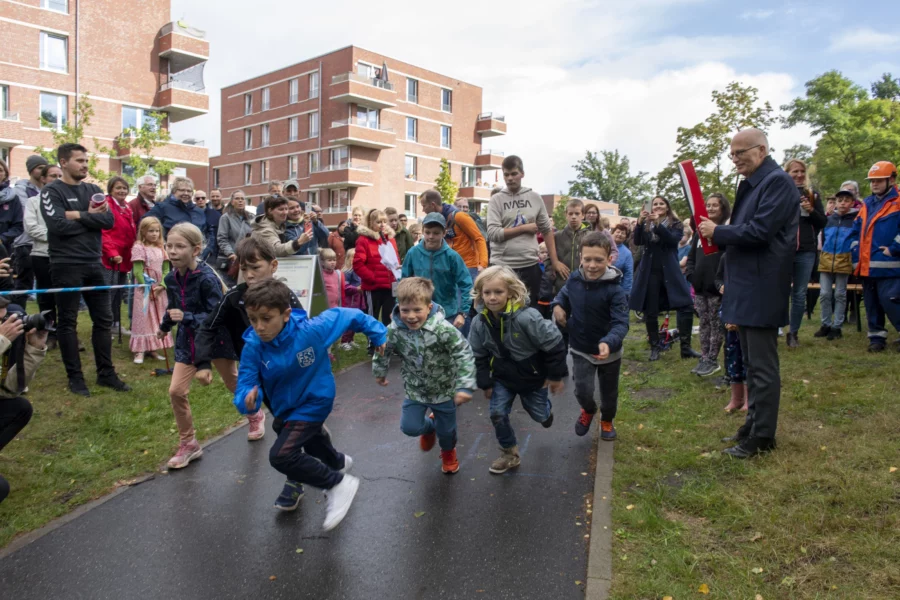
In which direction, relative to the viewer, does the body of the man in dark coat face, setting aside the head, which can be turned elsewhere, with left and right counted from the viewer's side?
facing to the left of the viewer

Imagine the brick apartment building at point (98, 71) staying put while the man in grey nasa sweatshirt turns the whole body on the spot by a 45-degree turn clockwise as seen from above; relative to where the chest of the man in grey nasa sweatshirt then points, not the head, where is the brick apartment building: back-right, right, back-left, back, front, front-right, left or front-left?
right

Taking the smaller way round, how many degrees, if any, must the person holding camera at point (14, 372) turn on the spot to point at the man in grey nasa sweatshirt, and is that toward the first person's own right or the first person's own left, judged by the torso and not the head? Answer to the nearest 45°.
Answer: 0° — they already face them

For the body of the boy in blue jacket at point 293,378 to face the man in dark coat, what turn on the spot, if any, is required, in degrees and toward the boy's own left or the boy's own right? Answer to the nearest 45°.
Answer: approximately 135° to the boy's own left

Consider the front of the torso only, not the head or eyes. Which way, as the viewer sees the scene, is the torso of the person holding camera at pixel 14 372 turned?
to the viewer's right

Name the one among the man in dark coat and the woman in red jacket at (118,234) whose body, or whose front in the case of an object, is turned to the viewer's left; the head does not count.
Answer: the man in dark coat

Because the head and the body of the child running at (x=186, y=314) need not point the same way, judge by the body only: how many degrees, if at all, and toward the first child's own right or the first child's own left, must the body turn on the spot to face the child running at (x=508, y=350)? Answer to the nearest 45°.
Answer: approximately 90° to the first child's own left

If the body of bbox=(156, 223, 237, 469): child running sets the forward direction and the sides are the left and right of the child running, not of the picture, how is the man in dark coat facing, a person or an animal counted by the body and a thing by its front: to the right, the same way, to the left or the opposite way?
to the right
